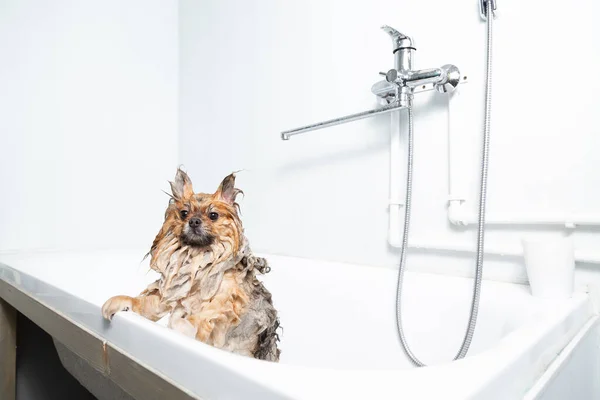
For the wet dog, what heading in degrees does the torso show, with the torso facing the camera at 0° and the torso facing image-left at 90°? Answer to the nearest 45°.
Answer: approximately 45°

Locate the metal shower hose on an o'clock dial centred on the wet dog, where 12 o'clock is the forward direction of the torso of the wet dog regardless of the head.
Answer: The metal shower hose is roughly at 7 o'clock from the wet dog.
